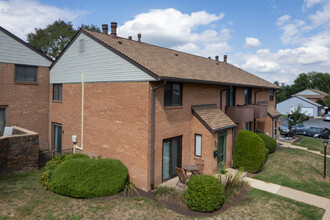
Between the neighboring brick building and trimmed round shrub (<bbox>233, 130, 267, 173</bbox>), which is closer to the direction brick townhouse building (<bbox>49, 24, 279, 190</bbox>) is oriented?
the trimmed round shrub

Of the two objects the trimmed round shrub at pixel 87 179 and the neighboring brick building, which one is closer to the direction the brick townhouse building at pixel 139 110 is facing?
the trimmed round shrub

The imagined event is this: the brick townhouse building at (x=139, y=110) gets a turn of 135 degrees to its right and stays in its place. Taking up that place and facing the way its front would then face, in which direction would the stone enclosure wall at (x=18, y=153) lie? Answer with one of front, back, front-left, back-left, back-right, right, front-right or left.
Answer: front

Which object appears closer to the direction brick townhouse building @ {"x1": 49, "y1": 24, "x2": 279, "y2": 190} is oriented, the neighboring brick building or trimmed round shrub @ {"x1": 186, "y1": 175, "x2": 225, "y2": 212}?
the trimmed round shrub

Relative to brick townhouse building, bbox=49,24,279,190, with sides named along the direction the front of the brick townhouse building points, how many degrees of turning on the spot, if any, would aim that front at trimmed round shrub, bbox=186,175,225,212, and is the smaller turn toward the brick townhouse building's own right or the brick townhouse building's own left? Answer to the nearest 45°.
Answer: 0° — it already faces it

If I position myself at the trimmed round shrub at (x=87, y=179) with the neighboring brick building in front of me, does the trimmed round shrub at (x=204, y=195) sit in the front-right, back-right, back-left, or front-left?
back-right

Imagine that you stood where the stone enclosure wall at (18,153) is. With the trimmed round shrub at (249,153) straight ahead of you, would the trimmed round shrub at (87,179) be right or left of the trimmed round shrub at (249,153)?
right

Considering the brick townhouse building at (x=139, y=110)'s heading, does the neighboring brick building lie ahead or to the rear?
to the rear
